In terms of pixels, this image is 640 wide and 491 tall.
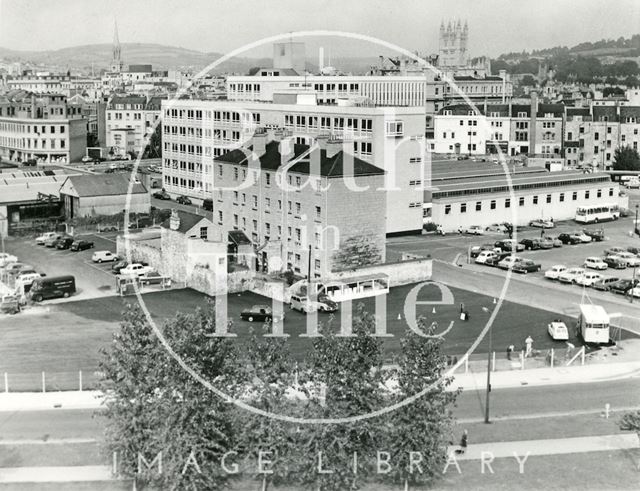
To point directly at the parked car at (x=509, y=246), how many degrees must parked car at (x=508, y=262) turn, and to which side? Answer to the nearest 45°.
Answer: approximately 135° to its right

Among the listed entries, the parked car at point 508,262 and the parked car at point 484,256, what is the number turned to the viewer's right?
0

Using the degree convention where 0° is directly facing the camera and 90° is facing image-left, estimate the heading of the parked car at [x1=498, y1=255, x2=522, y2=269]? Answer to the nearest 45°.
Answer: approximately 45°

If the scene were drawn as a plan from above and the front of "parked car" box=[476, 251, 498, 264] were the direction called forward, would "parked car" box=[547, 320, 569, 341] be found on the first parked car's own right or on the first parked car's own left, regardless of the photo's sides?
on the first parked car's own left

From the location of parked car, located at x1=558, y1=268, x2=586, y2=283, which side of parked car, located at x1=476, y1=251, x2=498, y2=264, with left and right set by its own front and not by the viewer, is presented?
left

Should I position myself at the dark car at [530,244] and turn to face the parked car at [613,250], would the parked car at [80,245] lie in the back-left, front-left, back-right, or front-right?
back-right

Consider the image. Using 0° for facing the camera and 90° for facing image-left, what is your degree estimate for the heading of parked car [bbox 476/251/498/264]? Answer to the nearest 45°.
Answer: approximately 45°
